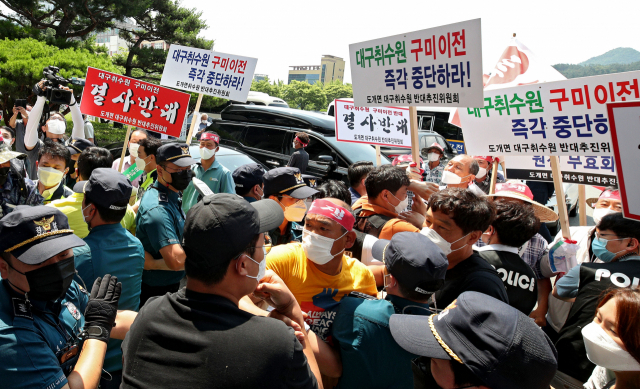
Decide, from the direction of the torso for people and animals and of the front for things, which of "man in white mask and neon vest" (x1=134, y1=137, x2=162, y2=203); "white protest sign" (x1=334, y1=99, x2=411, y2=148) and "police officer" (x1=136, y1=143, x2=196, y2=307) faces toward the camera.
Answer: the white protest sign

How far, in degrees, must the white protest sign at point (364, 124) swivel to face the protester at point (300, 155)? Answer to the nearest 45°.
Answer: approximately 135° to its right

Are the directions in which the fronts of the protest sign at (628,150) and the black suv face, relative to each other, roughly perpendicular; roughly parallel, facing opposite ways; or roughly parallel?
roughly perpendicular

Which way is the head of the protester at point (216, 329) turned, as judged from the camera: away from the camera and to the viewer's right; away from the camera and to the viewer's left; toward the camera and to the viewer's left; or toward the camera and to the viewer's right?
away from the camera and to the viewer's right

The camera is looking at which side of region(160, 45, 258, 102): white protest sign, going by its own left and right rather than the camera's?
front

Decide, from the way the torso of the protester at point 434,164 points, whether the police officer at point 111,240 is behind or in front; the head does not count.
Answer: in front

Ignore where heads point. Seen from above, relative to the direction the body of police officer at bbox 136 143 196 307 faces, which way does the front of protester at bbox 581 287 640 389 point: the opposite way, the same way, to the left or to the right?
the opposite way

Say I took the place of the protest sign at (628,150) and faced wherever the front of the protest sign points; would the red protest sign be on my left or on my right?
on my right

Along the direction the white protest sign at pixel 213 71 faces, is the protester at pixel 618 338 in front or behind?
in front

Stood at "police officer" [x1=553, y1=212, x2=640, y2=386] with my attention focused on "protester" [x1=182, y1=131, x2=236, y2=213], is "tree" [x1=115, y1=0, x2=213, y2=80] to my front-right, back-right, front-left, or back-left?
front-right

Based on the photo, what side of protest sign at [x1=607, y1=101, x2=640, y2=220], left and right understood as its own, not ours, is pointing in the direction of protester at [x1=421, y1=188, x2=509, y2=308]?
right

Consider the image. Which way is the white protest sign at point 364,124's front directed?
toward the camera

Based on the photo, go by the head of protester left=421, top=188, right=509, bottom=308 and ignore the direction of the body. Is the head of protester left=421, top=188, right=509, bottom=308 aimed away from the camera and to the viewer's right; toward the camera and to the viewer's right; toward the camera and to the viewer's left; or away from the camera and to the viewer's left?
toward the camera and to the viewer's left
